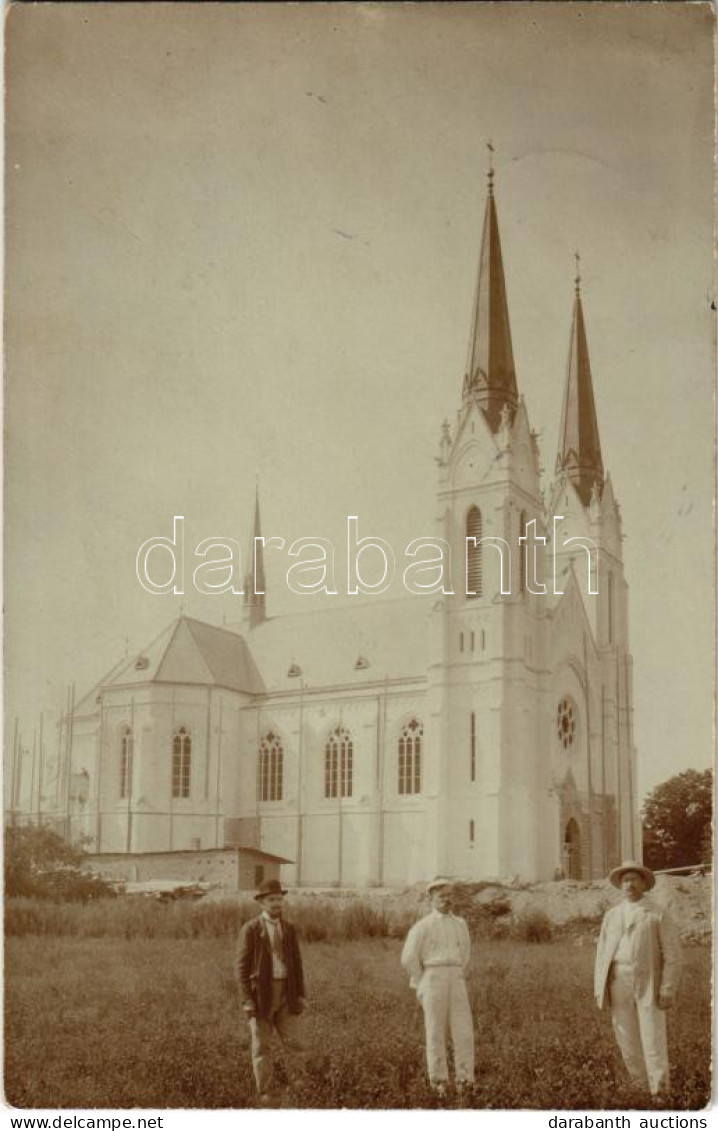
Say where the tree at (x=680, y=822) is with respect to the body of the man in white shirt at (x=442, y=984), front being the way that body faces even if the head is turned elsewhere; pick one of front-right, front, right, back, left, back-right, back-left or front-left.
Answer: back-left

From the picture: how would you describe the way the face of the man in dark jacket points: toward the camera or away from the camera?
toward the camera

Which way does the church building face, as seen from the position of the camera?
facing the viewer and to the right of the viewer

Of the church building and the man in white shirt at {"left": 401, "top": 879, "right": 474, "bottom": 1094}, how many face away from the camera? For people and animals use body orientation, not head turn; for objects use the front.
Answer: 0

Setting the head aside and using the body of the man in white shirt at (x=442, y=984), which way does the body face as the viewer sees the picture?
toward the camera

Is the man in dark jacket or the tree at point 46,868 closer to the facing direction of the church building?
the man in dark jacket

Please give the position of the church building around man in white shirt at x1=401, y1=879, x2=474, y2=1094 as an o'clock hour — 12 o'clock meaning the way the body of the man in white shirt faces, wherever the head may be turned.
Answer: The church building is roughly at 6 o'clock from the man in white shirt.

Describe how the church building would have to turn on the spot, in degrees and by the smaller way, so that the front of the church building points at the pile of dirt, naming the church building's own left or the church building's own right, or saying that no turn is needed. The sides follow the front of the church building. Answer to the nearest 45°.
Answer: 0° — it already faces it

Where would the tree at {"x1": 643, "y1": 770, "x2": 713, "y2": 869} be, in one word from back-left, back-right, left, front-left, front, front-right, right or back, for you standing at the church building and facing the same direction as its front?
front

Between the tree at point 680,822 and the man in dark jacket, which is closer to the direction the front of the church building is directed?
the tree

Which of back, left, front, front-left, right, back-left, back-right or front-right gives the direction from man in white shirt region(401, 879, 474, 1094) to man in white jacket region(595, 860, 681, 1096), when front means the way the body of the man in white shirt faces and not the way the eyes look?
left
